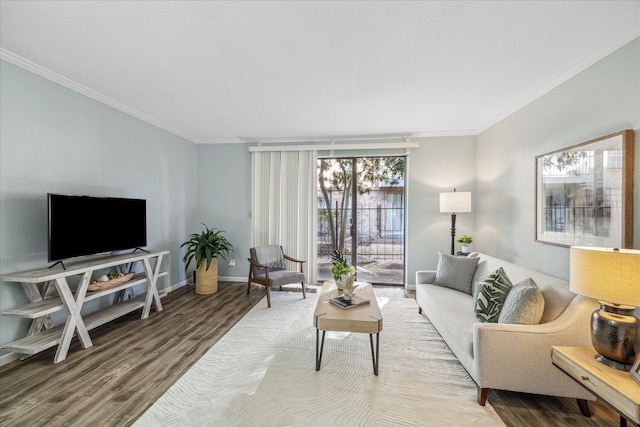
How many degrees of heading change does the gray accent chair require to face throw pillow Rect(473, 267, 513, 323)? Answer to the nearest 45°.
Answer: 0° — it already faces it

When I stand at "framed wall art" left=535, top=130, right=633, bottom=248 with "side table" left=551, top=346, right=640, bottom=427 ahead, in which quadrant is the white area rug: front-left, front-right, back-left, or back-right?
front-right

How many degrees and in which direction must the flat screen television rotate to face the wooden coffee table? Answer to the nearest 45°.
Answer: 0° — it already faces it

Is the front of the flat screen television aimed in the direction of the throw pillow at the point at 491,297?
yes

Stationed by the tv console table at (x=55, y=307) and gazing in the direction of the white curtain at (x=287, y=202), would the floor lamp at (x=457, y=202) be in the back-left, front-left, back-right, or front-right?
front-right

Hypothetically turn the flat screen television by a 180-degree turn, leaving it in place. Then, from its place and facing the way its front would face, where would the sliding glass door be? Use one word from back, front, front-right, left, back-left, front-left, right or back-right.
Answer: back-right

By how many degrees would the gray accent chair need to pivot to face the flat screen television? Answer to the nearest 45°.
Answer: approximately 90° to its right

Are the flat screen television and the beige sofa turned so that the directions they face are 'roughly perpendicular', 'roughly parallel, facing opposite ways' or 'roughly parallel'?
roughly parallel, facing opposite ways

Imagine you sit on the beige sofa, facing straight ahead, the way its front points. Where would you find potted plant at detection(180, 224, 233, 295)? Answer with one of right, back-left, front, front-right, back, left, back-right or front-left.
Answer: front-right

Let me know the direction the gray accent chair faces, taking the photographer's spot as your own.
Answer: facing the viewer and to the right of the viewer

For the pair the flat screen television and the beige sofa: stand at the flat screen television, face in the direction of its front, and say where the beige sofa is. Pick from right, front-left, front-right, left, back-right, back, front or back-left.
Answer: front

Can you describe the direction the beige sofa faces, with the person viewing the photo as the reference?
facing the viewer and to the left of the viewer

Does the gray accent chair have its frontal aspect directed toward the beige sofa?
yes

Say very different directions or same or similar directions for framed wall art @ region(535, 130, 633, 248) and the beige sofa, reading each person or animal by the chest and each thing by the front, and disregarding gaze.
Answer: same or similar directions

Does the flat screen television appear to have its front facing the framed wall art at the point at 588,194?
yes

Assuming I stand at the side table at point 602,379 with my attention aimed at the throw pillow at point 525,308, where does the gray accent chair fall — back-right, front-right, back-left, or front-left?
front-left
